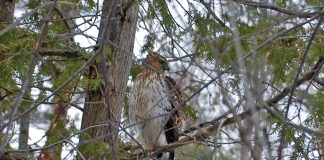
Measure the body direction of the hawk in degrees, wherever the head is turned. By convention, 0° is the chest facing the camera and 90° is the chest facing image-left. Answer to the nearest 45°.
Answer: approximately 45°
